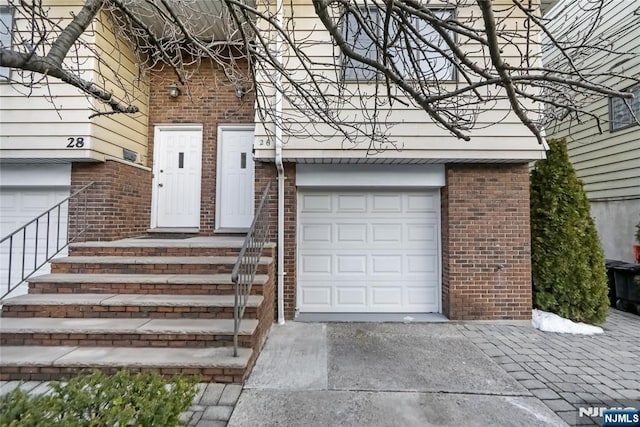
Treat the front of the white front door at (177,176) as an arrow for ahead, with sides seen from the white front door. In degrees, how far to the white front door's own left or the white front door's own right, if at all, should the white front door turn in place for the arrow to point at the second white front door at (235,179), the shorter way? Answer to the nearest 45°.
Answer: approximately 45° to the white front door's own left

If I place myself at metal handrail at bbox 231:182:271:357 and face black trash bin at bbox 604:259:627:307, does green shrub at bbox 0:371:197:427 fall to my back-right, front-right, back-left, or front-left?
back-right

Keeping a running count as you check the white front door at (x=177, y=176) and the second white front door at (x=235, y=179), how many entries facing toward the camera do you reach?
2

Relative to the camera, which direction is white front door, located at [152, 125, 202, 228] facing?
toward the camera

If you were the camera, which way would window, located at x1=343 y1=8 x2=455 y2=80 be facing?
facing the viewer

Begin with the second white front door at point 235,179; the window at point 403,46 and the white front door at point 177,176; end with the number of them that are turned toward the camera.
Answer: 3

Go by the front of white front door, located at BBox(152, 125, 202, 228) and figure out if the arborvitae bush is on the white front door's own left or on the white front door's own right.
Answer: on the white front door's own left

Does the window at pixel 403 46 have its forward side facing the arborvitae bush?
no

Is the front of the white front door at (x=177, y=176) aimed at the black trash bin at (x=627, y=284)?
no

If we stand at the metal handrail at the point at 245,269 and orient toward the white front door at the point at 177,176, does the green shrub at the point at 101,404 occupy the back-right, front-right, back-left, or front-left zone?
back-left

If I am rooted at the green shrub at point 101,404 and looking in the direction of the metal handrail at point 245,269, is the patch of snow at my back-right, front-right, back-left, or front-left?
front-right

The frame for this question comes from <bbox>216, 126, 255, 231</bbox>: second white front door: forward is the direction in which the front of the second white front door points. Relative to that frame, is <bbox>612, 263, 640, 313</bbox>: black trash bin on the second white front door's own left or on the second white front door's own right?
on the second white front door's own left

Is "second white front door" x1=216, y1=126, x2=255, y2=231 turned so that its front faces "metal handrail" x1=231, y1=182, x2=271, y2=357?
yes
